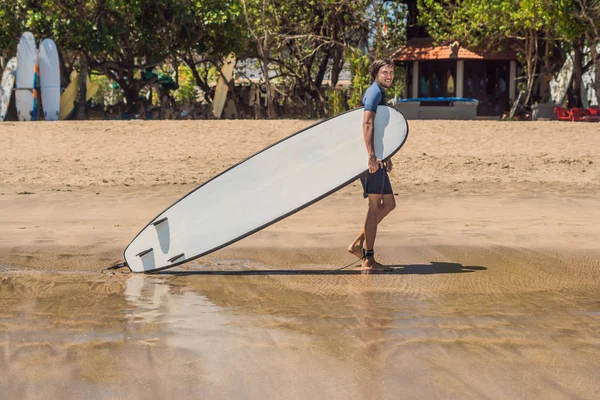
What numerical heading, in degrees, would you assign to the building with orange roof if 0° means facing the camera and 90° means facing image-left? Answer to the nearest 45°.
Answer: approximately 0°

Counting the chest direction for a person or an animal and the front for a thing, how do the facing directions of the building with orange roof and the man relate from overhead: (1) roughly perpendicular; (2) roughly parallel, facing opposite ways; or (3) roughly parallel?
roughly perpendicular
